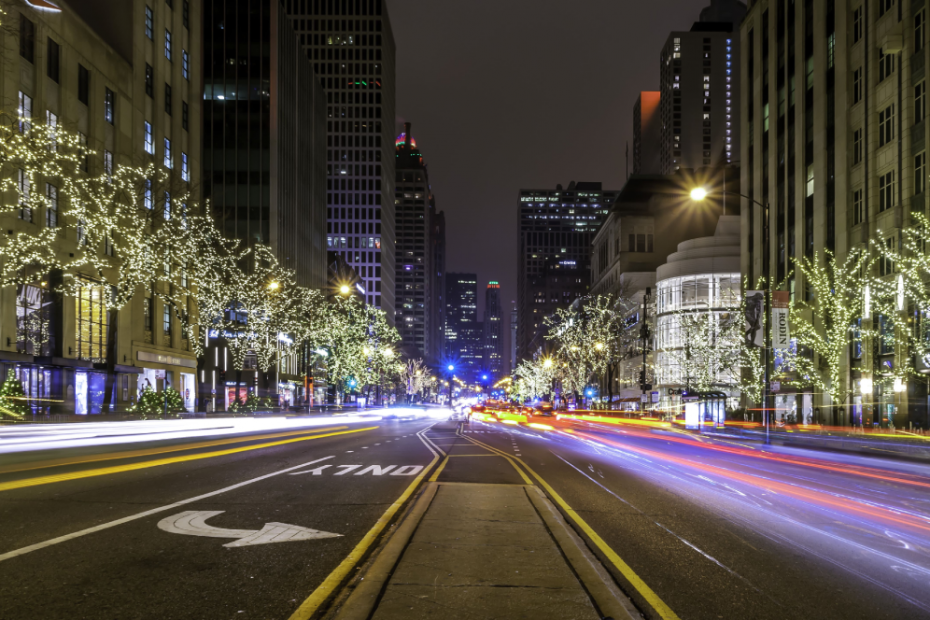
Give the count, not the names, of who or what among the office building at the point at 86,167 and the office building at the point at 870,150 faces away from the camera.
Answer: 0

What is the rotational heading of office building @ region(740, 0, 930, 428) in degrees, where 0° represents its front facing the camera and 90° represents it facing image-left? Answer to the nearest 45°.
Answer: approximately 45°

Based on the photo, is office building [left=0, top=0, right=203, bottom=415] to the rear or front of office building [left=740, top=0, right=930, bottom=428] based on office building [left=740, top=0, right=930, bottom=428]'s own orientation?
to the front

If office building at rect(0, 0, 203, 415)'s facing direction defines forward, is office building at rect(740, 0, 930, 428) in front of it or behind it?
in front

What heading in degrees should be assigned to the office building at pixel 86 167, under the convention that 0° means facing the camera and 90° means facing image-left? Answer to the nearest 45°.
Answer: approximately 315°
